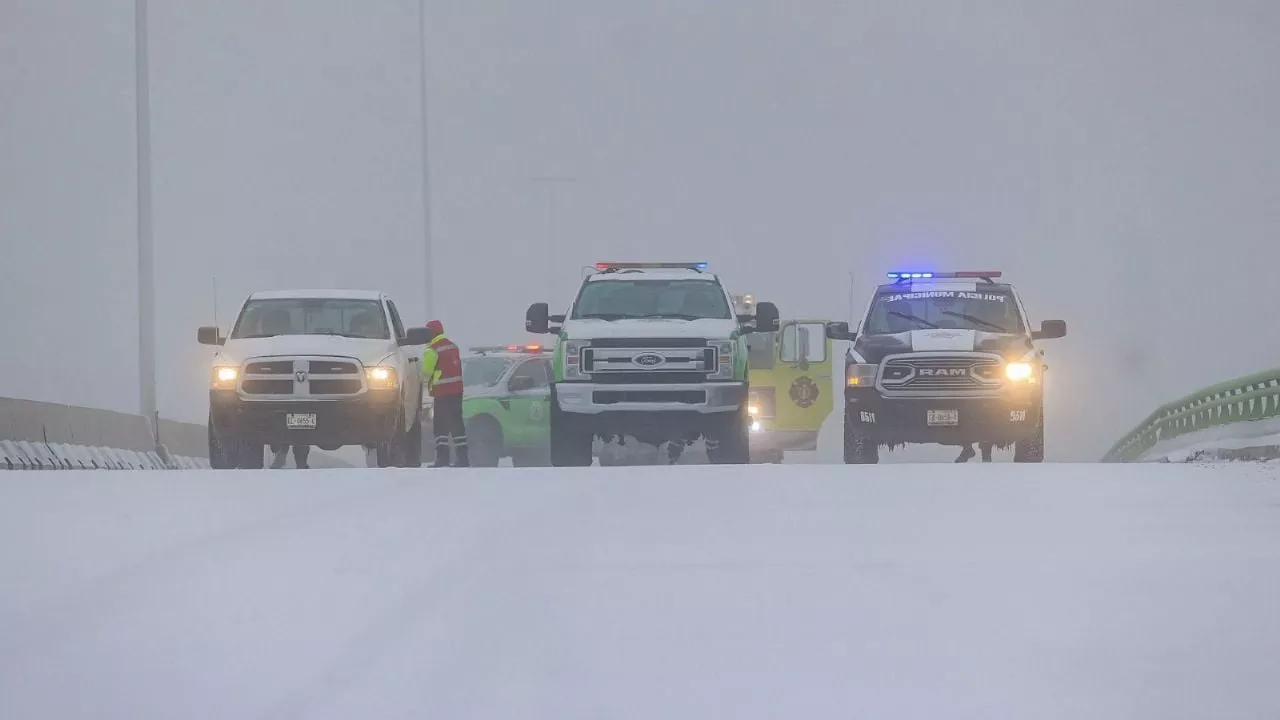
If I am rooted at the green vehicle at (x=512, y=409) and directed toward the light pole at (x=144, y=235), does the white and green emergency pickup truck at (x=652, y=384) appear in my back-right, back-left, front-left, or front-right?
back-left

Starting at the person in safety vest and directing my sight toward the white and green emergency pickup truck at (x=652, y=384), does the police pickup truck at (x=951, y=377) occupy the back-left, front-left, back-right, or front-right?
front-left

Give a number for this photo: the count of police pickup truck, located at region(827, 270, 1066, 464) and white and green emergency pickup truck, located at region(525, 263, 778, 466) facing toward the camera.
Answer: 2

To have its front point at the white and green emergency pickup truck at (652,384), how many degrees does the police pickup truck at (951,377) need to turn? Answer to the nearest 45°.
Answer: approximately 90° to its right

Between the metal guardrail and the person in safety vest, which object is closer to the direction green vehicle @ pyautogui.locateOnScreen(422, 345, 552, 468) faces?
the person in safety vest

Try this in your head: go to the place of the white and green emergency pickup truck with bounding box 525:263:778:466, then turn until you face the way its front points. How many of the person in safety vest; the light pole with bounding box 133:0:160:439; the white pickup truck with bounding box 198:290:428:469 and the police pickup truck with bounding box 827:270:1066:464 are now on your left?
1

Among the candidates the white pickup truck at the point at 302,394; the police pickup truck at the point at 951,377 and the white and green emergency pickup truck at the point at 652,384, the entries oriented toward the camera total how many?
3

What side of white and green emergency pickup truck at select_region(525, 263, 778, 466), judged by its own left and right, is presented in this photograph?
front

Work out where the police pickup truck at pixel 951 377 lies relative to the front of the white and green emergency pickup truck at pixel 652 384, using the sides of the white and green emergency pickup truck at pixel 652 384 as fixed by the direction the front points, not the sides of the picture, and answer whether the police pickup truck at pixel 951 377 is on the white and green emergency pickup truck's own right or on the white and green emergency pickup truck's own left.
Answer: on the white and green emergency pickup truck's own left

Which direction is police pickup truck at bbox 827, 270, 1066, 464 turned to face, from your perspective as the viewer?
facing the viewer
